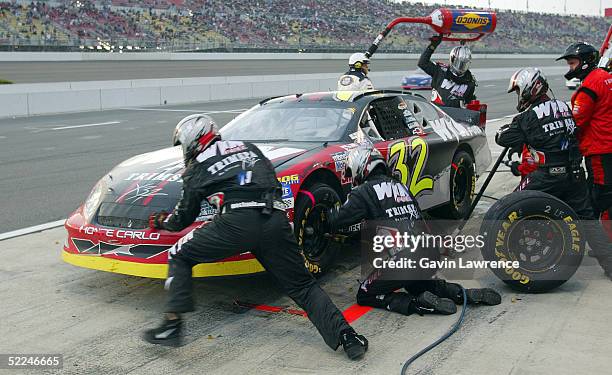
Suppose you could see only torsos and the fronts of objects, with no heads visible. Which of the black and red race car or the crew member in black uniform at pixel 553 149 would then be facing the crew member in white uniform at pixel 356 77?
the crew member in black uniform at pixel 553 149

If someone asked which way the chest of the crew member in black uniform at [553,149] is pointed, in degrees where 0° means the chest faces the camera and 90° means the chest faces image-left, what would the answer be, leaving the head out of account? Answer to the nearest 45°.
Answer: approximately 135°

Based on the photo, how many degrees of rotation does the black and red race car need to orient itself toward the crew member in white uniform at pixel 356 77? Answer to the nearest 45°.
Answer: approximately 135° to its right

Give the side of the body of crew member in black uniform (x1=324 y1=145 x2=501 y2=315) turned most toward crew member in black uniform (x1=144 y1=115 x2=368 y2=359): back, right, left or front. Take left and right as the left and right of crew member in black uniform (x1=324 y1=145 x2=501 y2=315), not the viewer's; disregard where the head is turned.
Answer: left

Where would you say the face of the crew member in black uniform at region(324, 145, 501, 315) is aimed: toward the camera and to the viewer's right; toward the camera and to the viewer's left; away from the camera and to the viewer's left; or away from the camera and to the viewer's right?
away from the camera and to the viewer's left

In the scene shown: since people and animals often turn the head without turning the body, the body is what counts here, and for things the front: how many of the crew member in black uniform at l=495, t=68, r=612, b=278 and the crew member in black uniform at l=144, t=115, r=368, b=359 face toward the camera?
0

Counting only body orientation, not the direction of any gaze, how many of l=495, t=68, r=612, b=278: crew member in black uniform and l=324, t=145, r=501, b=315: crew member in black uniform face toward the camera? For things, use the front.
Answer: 0

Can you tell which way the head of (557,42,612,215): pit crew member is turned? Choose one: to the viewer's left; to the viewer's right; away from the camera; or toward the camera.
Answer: to the viewer's left

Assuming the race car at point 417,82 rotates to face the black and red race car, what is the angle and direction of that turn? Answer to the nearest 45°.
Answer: approximately 45° to its left

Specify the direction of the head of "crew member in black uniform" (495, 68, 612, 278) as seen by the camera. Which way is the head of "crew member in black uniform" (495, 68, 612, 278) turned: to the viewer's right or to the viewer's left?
to the viewer's left

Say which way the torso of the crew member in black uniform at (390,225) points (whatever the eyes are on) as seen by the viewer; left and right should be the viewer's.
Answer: facing away from the viewer and to the left of the viewer
